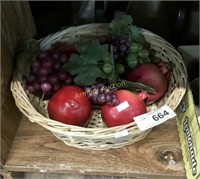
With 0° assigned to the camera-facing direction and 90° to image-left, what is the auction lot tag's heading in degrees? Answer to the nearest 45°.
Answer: approximately 0°
